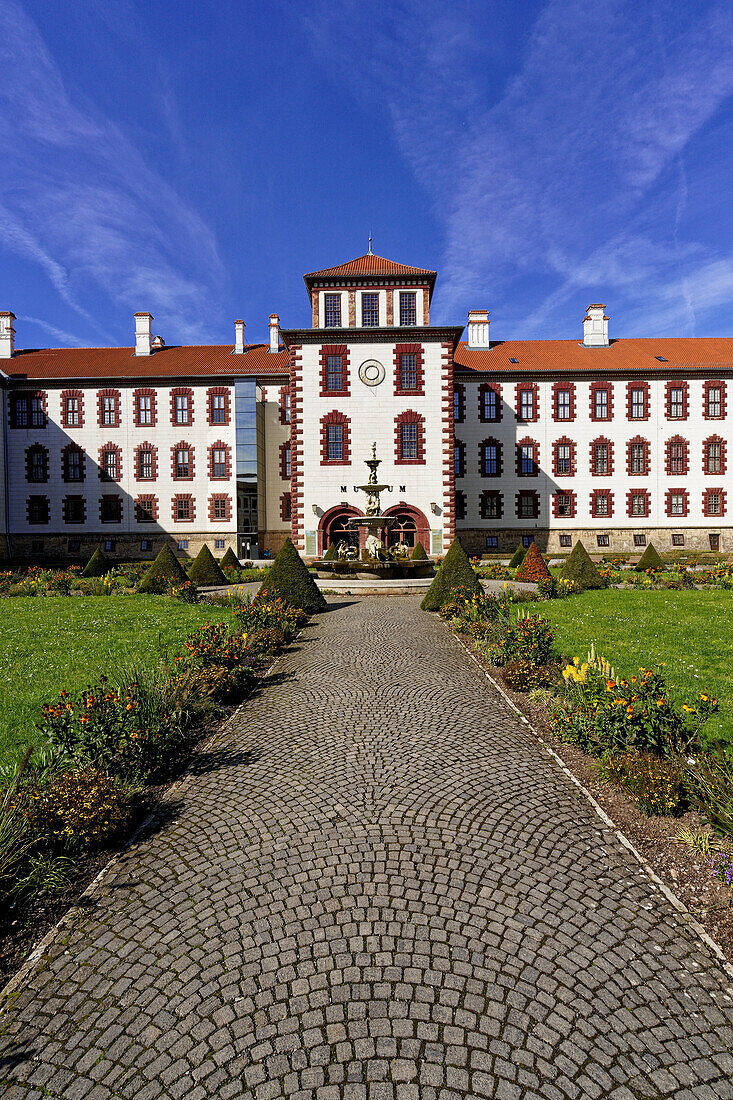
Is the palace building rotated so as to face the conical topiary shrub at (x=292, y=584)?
yes

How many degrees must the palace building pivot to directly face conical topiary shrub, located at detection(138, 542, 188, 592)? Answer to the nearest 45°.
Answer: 0° — it already faces it

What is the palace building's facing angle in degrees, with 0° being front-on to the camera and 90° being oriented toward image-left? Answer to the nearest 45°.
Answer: approximately 0°

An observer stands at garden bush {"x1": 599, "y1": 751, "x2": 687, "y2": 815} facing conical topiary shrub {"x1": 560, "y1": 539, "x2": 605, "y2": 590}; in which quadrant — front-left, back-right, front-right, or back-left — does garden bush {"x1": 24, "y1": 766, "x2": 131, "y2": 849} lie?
back-left

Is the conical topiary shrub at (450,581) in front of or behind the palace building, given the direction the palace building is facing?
in front

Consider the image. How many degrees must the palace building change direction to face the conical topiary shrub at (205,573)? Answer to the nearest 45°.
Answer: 0° — it already faces it

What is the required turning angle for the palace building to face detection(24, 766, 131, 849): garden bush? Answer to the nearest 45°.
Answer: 0° — it already faces it

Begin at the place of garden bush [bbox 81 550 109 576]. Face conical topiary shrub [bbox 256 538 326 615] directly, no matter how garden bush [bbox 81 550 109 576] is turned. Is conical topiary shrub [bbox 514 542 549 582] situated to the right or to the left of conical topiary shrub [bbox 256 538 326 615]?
left

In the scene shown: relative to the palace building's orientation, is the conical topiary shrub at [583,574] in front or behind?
in front

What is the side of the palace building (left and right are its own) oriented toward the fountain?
front

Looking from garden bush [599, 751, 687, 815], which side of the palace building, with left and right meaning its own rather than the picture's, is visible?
front

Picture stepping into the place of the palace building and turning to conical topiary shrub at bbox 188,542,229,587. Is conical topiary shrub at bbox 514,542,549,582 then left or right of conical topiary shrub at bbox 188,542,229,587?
left
